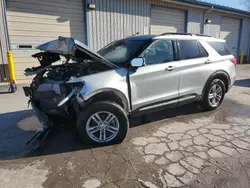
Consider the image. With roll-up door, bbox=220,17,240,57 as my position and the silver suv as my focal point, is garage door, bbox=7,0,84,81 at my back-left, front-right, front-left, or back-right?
front-right

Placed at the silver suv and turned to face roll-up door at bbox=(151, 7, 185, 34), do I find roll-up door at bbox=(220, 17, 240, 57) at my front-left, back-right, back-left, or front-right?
front-right

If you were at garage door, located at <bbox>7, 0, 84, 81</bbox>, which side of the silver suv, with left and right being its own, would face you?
right

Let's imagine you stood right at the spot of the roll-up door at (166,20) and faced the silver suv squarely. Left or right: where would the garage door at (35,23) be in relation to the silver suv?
right

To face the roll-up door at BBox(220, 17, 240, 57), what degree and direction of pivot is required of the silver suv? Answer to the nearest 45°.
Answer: approximately 180°

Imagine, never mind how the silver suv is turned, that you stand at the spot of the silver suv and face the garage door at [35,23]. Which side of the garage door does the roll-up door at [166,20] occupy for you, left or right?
right

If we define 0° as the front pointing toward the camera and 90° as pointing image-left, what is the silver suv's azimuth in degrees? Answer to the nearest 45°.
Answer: approximately 45°

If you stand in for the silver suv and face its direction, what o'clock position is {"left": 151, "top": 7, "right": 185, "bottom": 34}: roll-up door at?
The roll-up door is roughly at 5 o'clock from the silver suv.
